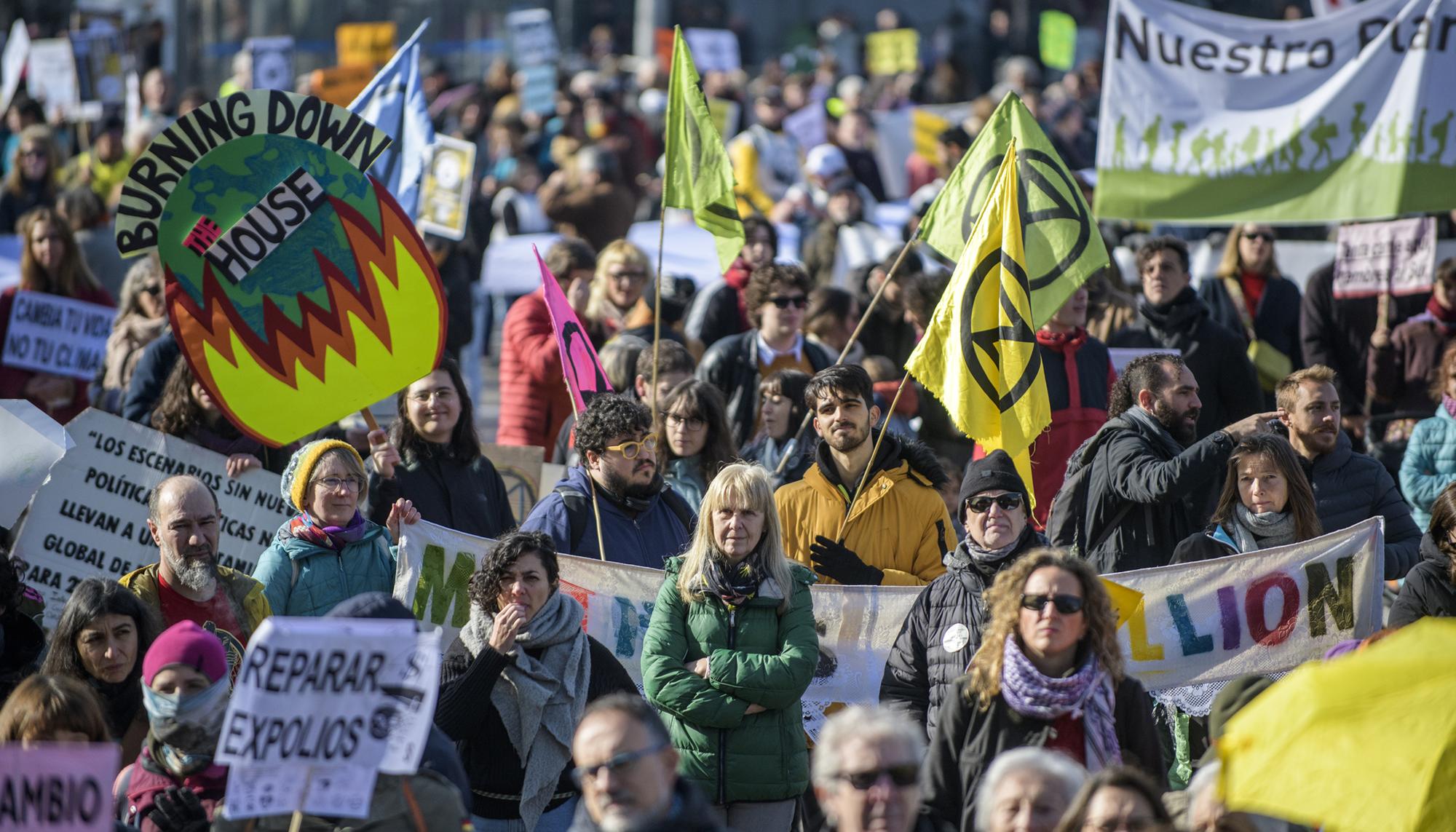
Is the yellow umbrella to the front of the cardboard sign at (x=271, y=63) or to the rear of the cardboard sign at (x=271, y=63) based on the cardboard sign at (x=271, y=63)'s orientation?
to the front

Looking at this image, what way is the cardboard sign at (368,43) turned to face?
toward the camera

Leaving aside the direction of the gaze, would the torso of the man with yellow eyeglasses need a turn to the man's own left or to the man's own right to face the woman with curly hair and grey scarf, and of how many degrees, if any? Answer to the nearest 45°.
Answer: approximately 45° to the man's own right

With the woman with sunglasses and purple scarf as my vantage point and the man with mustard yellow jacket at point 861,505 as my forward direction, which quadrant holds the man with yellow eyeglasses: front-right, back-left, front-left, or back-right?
front-left

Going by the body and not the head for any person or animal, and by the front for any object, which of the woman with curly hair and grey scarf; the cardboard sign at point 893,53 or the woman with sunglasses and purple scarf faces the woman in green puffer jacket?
the cardboard sign

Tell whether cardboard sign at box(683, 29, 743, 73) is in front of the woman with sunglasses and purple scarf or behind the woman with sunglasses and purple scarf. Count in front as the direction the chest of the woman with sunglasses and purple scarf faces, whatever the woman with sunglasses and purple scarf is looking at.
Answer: behind

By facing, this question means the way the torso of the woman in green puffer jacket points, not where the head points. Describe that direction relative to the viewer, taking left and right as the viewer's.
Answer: facing the viewer

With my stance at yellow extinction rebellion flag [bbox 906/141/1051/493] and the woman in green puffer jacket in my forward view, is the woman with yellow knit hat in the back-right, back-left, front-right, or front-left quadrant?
front-right

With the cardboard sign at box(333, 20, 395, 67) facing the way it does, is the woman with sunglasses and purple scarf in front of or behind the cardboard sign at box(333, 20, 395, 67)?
in front

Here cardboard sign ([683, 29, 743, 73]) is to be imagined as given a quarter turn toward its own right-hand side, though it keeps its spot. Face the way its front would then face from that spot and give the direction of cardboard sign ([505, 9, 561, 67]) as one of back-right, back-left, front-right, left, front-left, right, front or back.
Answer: front-left

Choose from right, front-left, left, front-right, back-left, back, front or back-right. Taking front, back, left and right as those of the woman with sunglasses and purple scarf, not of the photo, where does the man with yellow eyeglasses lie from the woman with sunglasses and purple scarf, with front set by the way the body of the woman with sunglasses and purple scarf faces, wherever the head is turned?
back-right

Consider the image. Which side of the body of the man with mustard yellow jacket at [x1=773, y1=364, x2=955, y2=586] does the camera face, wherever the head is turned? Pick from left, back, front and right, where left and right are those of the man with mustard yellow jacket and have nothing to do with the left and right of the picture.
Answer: front

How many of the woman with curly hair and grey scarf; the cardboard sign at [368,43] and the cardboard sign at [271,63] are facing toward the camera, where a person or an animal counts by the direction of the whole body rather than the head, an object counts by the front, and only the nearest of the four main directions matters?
3

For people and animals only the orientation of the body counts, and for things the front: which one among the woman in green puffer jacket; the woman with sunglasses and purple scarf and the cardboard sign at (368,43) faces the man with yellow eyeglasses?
the cardboard sign
